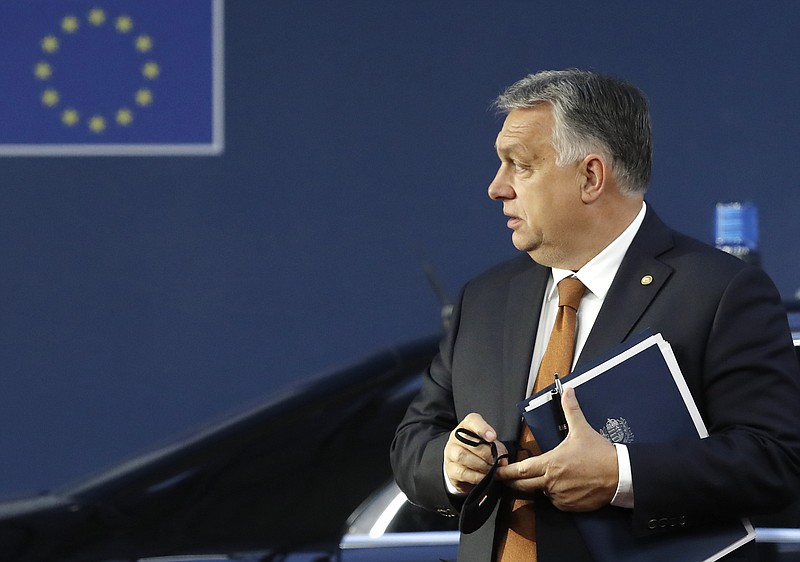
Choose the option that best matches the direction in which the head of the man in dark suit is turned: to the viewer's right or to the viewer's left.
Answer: to the viewer's left

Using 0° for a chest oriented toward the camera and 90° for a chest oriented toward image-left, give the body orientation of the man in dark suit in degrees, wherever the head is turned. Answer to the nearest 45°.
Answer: approximately 45°
